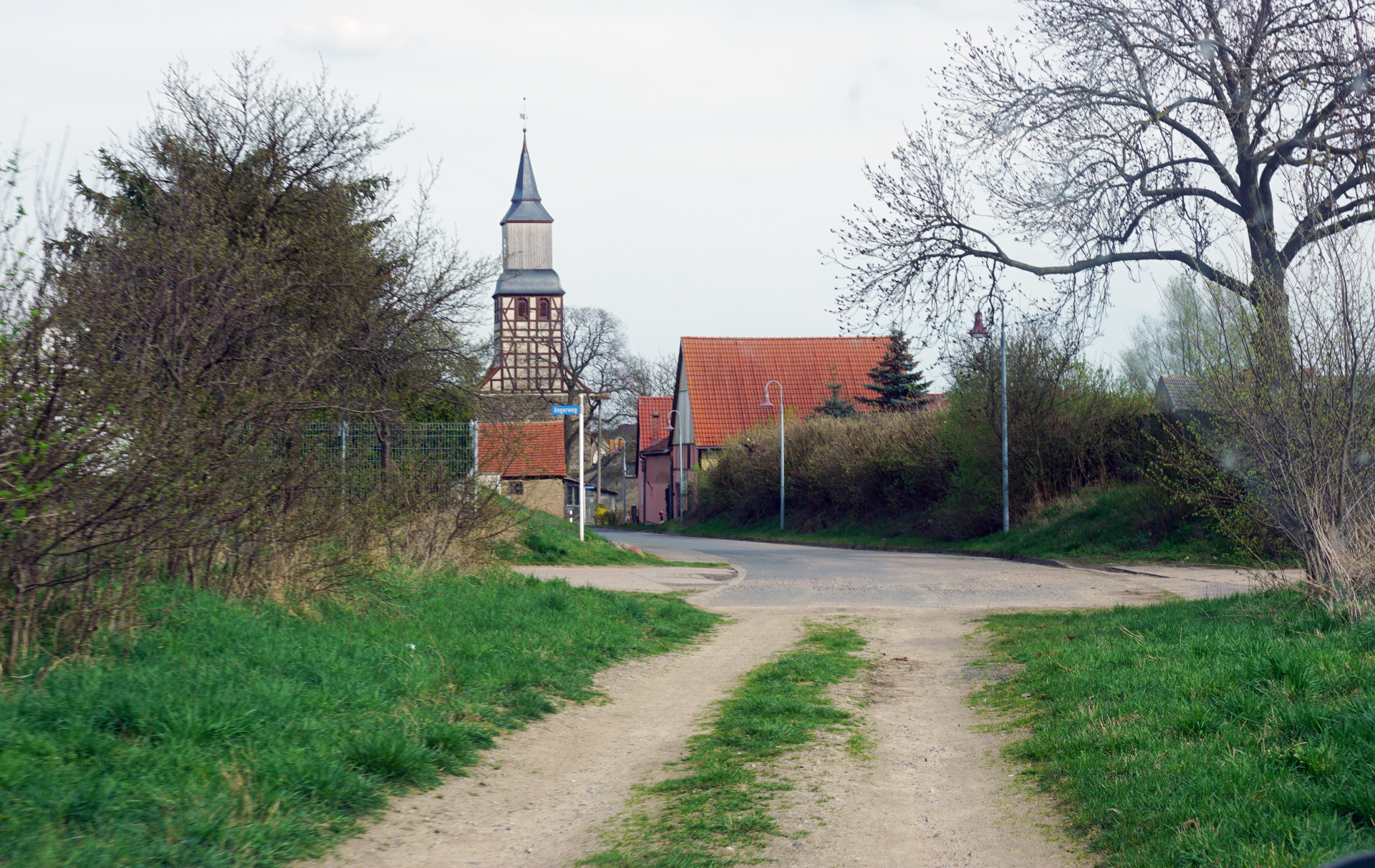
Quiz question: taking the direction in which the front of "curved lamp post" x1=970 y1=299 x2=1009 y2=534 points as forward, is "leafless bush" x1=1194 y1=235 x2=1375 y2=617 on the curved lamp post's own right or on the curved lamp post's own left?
on the curved lamp post's own left

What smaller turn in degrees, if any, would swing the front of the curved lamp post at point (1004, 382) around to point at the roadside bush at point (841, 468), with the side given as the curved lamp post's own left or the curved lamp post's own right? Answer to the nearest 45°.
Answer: approximately 45° to the curved lamp post's own right

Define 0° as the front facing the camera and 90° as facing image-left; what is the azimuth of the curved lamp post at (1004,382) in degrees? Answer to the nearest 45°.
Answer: approximately 90°

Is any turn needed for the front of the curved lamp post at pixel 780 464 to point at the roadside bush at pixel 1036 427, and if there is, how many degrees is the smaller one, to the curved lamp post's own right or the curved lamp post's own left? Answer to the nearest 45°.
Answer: approximately 135° to the curved lamp post's own left

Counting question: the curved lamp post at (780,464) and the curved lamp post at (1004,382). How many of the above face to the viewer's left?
2

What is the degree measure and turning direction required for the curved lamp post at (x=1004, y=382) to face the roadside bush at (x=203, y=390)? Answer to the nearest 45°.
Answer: approximately 90° to its left

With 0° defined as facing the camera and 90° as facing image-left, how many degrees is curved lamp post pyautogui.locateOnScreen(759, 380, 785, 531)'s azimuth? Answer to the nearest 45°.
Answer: approximately 90°

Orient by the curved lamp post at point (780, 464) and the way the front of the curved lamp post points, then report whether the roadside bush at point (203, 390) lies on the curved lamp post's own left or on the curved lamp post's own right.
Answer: on the curved lamp post's own left
